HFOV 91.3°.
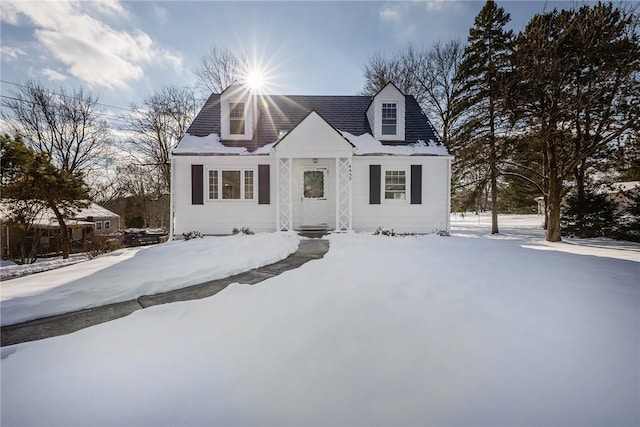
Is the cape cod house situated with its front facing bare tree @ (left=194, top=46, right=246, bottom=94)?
no

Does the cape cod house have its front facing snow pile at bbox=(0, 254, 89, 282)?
no

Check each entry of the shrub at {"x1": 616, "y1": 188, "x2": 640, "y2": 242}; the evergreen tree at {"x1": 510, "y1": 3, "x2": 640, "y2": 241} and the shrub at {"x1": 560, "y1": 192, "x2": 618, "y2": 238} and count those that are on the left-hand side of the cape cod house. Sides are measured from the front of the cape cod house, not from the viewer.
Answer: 3

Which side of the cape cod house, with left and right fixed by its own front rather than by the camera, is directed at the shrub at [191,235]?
right

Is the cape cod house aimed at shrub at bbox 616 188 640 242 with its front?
no

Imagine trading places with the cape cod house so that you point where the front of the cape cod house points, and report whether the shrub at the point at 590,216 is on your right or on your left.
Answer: on your left

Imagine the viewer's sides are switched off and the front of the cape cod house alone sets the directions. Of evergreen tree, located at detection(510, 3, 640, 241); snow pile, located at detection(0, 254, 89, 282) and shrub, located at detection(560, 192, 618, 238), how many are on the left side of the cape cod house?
2

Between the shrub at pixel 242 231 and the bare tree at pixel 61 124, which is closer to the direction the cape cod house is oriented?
the shrub

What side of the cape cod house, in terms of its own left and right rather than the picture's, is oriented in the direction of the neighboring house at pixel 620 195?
left

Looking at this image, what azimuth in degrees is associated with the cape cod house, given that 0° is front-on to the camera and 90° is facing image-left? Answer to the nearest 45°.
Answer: approximately 0°

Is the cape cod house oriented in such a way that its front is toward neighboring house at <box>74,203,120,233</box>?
no
